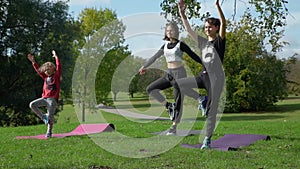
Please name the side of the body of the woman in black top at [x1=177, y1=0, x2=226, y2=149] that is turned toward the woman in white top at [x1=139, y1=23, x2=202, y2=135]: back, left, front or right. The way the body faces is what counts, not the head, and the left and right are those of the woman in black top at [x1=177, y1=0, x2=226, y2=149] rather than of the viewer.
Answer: right

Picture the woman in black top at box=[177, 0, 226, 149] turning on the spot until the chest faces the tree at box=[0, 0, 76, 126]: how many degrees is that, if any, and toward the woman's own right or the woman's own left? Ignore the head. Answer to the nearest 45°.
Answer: approximately 90° to the woman's own right

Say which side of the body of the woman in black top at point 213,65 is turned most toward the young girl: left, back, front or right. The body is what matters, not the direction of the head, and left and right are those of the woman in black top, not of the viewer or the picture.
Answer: right

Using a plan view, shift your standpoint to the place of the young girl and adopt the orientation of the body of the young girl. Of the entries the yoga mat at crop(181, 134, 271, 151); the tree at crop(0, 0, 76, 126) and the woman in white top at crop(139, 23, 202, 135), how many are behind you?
1

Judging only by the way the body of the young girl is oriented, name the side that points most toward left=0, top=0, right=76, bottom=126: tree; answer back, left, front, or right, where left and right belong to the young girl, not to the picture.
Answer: back

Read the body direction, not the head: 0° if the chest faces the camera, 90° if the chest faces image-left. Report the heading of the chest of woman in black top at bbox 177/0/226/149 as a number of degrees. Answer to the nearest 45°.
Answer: approximately 45°

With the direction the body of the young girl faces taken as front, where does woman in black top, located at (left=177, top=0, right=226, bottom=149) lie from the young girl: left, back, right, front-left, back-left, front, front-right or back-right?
front-left

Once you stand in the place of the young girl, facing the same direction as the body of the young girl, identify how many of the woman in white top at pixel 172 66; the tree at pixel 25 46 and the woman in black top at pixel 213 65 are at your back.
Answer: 1

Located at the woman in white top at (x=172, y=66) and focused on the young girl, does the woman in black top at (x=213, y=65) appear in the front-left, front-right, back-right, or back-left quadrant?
back-left

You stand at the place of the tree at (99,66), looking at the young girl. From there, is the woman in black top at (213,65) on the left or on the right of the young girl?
left
